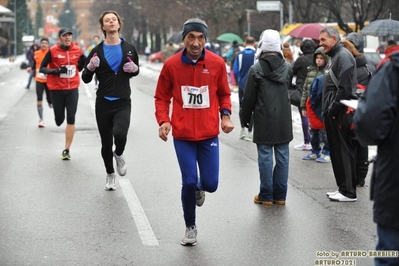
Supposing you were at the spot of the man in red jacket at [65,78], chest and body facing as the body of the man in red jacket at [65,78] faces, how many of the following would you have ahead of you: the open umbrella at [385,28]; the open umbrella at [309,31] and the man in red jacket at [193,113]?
1

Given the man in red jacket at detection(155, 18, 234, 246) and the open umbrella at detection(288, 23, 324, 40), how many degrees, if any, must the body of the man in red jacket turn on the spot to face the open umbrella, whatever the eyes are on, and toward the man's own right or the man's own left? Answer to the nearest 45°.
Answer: approximately 180°

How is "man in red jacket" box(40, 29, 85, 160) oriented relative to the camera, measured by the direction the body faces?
toward the camera

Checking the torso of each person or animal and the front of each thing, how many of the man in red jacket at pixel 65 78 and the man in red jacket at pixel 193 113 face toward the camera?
2

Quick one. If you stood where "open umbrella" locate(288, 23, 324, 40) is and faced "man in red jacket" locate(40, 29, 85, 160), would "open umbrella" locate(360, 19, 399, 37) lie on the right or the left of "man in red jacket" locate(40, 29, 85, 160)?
left

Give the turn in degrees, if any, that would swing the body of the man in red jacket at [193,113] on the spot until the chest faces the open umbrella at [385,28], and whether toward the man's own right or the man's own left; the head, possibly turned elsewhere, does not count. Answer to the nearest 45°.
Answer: approximately 180°

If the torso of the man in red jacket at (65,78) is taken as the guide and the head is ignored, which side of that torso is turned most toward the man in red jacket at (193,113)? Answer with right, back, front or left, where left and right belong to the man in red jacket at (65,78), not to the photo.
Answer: front

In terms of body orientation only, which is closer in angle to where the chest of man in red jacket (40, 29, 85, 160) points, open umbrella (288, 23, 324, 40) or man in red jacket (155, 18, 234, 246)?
the man in red jacket

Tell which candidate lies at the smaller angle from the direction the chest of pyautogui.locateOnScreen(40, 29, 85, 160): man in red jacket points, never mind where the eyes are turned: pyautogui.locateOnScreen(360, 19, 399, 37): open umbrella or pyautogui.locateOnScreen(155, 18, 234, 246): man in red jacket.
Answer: the man in red jacket

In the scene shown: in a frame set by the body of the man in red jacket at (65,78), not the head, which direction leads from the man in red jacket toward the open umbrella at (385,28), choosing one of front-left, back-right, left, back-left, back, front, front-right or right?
back-left
